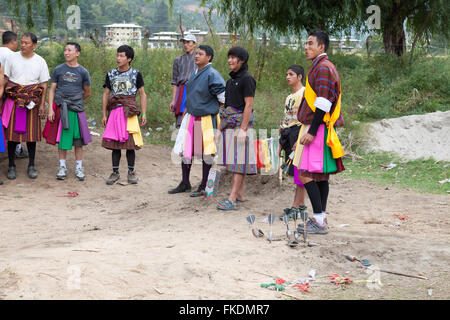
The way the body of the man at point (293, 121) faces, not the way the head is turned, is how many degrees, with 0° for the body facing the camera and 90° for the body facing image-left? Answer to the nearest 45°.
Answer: approximately 45°

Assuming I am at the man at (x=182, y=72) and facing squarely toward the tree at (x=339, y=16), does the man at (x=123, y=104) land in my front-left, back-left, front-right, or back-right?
back-left

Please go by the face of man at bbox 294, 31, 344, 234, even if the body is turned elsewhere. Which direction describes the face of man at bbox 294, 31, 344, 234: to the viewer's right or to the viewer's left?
to the viewer's left

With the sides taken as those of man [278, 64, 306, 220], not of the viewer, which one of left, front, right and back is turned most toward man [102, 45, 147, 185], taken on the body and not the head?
right

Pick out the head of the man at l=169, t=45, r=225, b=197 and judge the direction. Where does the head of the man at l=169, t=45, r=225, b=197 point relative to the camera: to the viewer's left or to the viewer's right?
to the viewer's left

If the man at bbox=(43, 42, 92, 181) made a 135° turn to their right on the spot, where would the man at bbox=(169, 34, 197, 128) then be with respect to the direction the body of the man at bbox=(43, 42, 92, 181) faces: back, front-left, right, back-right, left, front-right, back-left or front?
back-right

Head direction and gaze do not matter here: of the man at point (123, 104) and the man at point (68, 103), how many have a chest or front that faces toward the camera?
2

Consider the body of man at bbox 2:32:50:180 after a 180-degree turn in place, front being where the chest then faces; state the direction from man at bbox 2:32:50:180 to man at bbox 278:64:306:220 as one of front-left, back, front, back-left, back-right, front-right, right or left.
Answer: back-right

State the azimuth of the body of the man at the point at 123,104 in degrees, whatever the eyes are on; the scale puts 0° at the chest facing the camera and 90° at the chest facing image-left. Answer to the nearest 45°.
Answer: approximately 0°

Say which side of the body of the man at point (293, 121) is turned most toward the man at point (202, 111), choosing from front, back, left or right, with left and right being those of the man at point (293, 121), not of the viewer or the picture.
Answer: right
